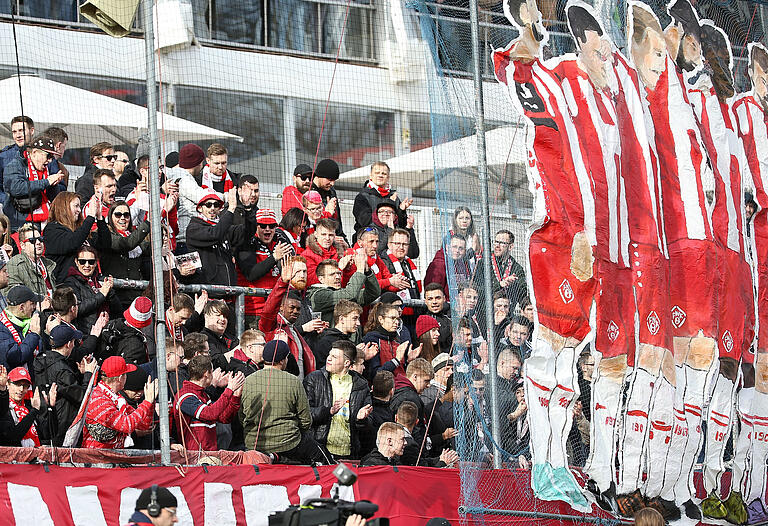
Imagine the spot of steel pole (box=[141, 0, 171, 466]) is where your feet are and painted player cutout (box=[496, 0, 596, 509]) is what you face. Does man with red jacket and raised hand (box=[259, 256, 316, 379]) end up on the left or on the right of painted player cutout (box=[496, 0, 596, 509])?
left

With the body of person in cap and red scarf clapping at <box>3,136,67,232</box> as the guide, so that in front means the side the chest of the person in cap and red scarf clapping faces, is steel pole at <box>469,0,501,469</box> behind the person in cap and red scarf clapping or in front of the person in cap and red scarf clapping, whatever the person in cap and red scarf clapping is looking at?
in front

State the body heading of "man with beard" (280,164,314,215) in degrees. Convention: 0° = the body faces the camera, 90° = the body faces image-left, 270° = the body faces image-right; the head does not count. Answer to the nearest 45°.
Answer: approximately 315°

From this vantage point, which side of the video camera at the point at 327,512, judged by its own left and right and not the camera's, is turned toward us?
right

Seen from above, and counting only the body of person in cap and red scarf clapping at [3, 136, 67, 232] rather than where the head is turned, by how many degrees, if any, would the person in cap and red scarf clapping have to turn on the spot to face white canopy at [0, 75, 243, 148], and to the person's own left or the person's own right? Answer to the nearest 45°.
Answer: approximately 135° to the person's own left

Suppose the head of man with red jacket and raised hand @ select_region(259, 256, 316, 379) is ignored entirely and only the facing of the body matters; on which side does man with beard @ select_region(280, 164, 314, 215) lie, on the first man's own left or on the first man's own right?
on the first man's own left

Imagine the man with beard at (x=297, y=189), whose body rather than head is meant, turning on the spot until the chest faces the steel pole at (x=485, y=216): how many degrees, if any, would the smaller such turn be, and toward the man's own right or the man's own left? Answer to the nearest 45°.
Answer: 0° — they already face it

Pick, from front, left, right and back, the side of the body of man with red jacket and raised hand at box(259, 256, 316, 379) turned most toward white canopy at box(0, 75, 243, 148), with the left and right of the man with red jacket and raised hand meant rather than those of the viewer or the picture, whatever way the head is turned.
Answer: back

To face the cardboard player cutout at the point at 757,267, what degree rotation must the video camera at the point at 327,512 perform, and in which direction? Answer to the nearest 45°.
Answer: approximately 45° to its left

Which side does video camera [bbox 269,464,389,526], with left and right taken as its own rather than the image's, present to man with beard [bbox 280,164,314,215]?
left
